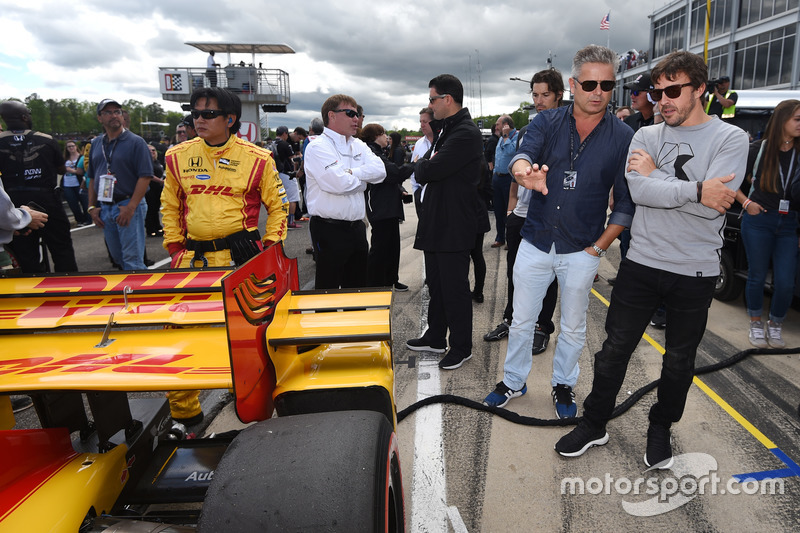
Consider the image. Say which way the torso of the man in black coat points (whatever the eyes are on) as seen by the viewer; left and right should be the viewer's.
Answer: facing to the left of the viewer

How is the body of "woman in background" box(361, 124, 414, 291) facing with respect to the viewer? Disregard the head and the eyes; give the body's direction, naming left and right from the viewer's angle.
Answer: facing to the right of the viewer

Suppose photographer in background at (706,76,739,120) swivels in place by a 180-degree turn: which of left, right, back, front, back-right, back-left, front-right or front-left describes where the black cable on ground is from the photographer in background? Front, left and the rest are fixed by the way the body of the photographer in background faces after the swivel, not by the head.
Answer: back-right

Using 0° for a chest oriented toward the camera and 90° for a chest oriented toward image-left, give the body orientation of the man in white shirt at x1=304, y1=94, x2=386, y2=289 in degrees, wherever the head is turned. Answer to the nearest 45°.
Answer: approximately 315°

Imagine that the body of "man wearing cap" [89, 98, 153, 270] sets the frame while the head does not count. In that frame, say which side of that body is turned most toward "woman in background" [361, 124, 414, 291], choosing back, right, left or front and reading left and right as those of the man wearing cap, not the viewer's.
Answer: left

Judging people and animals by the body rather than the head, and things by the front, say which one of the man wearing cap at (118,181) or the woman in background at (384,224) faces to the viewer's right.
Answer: the woman in background

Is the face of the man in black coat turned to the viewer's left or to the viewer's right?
to the viewer's left

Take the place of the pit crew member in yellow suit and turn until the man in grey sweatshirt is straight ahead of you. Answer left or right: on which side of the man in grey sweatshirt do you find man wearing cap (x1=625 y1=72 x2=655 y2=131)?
left

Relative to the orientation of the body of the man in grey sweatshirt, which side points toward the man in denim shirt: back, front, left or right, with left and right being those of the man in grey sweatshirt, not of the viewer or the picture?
right

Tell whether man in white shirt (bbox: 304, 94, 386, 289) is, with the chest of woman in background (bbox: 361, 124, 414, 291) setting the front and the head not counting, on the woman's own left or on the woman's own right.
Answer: on the woman's own right

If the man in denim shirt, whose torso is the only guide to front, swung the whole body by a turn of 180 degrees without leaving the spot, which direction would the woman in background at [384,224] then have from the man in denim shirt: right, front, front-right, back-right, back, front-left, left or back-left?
front-left

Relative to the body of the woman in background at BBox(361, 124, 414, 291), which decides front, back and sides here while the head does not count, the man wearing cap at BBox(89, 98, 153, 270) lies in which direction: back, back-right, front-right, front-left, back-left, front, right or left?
back

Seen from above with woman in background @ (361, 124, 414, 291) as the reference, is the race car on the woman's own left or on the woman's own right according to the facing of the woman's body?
on the woman's own right
